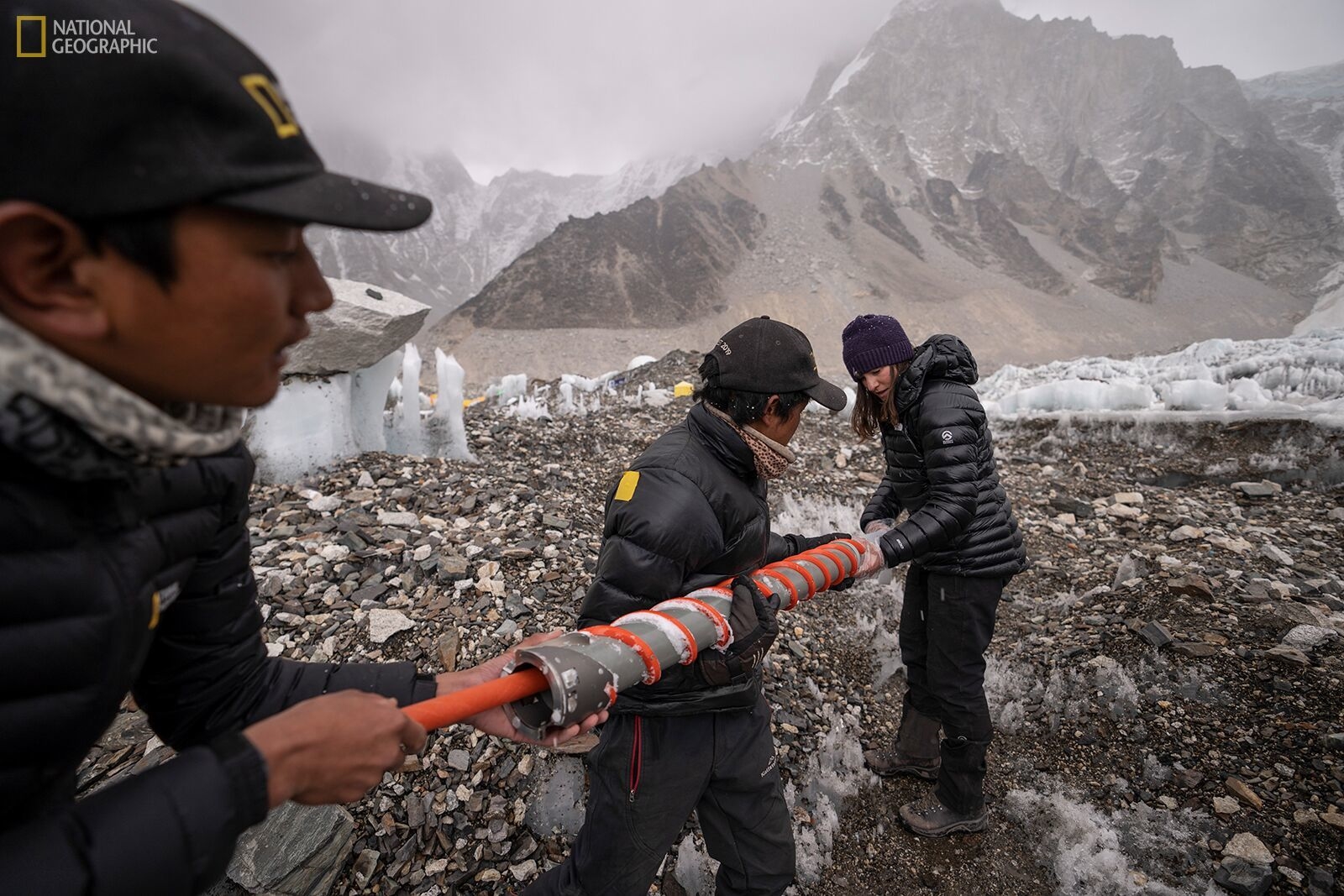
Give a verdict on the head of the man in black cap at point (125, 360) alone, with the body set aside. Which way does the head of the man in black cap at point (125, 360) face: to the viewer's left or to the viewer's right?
to the viewer's right

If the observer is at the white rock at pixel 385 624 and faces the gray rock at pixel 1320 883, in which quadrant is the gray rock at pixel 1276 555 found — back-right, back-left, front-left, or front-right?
front-left

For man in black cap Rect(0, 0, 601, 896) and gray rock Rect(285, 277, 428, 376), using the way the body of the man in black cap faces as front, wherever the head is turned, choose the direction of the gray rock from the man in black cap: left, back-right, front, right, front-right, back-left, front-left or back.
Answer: left

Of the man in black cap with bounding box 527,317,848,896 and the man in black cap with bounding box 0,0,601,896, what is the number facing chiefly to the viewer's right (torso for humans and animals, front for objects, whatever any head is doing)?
2

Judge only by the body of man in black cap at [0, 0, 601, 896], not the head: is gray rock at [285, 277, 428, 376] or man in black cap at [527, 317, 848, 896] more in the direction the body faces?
the man in black cap

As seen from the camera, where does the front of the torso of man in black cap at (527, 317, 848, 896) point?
to the viewer's right

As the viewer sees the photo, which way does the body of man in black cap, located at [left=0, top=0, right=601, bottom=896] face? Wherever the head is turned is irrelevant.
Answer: to the viewer's right

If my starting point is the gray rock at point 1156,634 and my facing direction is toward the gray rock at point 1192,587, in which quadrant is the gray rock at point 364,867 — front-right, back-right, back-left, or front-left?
back-left
